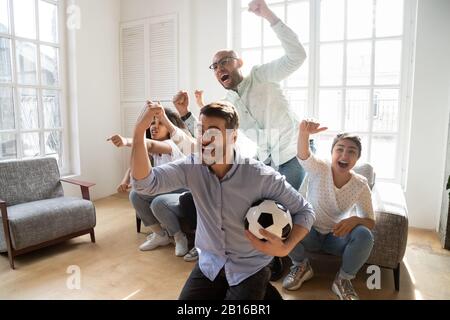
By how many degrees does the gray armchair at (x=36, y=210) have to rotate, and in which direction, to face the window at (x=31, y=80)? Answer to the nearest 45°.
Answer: approximately 135° to its left

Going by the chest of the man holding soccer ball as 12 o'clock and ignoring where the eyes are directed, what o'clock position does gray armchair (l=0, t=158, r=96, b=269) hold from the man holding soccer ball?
The gray armchair is roughly at 3 o'clock from the man holding soccer ball.

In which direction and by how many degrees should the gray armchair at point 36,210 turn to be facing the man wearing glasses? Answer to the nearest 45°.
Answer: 0° — it already faces them

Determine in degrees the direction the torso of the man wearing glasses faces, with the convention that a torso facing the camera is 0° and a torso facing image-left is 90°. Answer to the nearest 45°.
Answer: approximately 45°

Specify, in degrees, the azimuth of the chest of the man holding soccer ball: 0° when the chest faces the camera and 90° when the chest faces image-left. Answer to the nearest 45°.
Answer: approximately 45°

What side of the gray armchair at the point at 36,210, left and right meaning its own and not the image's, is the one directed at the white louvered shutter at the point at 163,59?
left

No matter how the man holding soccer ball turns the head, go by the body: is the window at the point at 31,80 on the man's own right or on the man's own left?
on the man's own right
